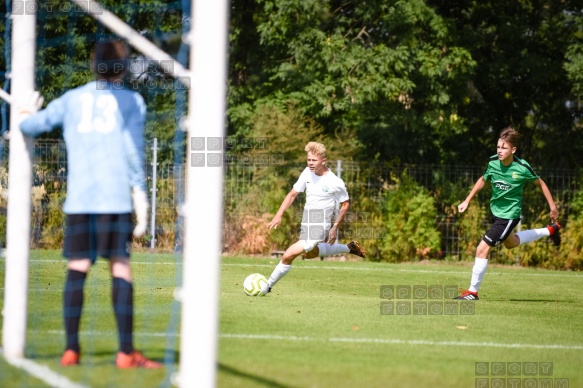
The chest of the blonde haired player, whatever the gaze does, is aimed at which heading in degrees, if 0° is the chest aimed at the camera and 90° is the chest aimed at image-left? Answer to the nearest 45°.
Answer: approximately 45°

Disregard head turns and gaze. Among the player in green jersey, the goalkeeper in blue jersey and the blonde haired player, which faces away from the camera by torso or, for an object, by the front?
the goalkeeper in blue jersey

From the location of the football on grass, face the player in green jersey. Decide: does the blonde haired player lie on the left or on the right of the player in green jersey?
left

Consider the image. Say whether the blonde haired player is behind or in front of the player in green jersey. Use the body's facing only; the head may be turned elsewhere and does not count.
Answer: in front

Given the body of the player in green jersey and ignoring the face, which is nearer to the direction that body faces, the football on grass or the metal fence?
the football on grass

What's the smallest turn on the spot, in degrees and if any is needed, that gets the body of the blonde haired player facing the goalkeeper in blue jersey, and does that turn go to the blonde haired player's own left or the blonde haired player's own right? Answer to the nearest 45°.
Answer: approximately 45° to the blonde haired player's own left

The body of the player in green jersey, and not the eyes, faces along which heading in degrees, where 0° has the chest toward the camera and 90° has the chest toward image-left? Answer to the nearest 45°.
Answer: approximately 45°

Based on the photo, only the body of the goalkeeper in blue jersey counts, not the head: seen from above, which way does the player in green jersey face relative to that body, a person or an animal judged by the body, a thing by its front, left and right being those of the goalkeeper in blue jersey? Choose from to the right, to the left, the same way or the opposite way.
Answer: to the left

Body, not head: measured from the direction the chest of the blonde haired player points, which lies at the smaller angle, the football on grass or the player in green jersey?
the football on grass

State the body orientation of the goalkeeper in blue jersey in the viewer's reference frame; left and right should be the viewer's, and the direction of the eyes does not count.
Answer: facing away from the viewer

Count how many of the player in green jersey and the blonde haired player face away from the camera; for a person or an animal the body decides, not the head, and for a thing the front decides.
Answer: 0

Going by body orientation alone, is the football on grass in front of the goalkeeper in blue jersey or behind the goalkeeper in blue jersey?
in front

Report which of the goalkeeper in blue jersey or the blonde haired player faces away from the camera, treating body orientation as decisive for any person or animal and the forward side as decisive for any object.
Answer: the goalkeeper in blue jersey

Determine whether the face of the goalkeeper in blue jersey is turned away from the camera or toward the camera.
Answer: away from the camera
